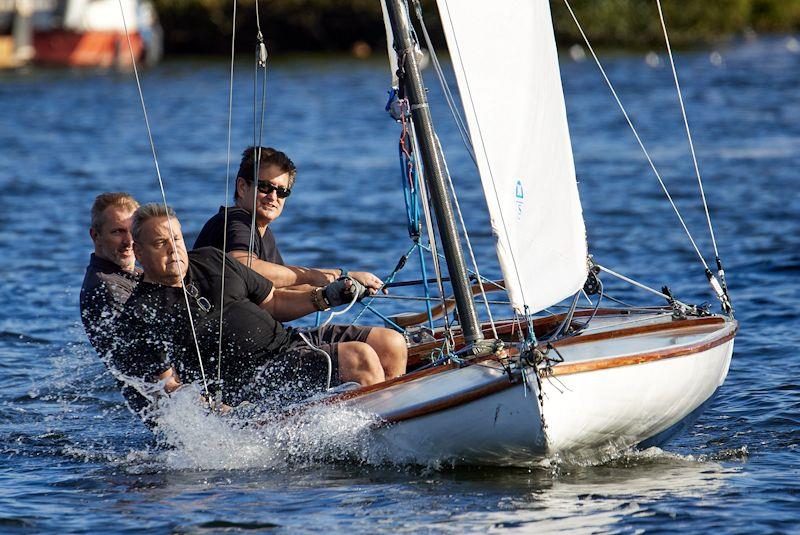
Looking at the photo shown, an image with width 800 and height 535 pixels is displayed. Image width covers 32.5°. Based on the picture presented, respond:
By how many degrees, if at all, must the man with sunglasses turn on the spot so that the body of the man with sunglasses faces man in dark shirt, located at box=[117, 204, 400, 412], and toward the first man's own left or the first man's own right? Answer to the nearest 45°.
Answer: approximately 45° to the first man's own right

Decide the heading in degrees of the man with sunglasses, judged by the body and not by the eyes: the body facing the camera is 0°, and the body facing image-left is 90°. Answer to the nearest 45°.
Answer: approximately 315°

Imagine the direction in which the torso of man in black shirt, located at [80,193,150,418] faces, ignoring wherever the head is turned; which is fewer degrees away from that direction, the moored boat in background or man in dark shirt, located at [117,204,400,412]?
the man in dark shirt

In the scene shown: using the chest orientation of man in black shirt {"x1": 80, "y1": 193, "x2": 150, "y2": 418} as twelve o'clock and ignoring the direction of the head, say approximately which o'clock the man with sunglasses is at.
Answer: The man with sunglasses is roughly at 10 o'clock from the man in black shirt.

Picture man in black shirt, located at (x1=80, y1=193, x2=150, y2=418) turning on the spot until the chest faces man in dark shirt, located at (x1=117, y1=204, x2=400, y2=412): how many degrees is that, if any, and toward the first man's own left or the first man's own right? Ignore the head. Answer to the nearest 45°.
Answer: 0° — they already face them

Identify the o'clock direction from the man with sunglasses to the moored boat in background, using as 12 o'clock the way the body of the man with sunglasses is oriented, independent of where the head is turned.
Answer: The moored boat in background is roughly at 7 o'clock from the man with sunglasses.

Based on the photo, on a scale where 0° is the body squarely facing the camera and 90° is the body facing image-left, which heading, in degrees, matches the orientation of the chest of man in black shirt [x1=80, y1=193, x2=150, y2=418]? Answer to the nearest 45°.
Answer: approximately 315°

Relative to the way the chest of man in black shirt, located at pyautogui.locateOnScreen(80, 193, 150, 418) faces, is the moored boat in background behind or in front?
behind

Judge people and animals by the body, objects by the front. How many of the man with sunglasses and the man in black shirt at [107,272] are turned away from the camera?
0
